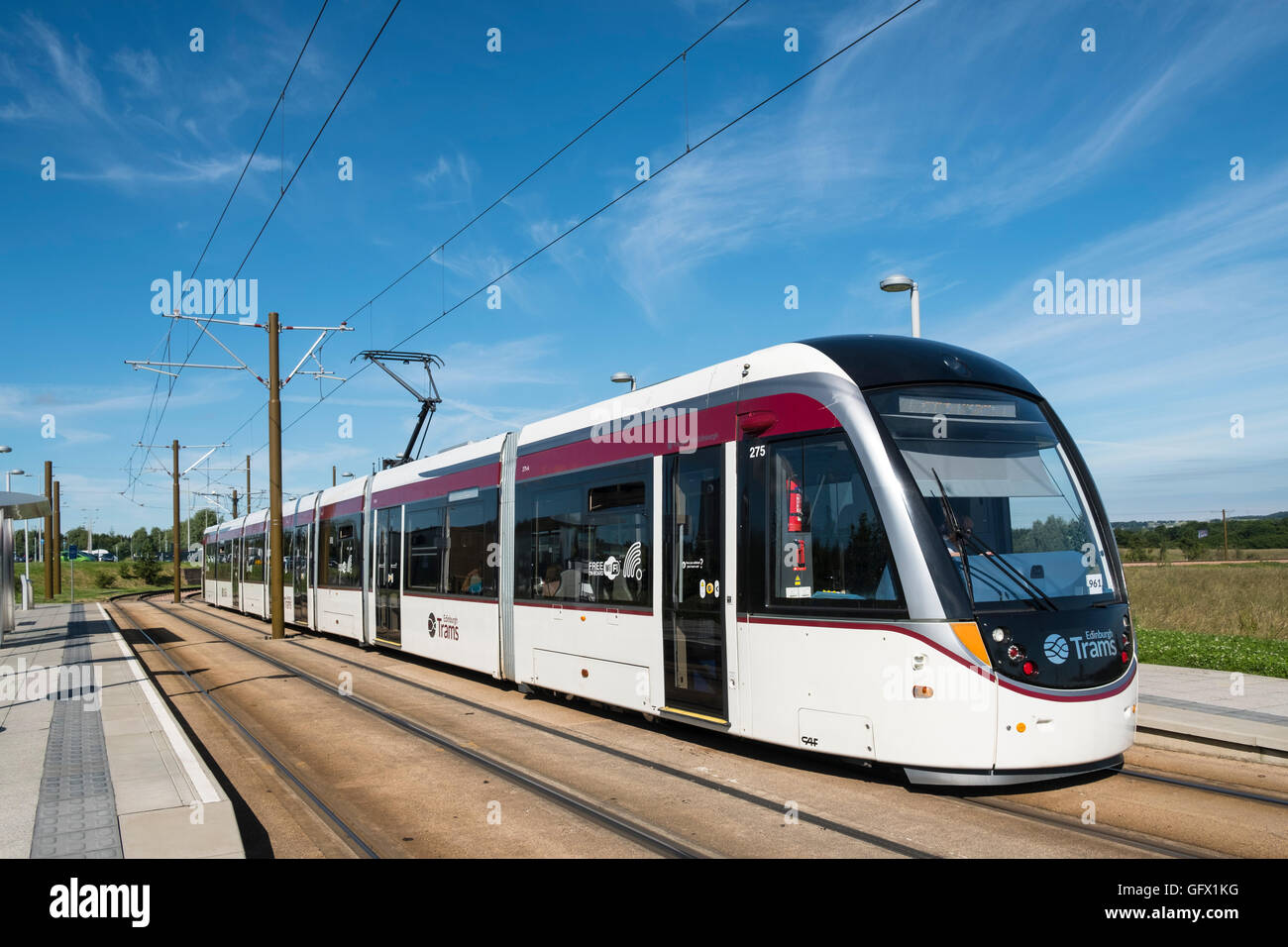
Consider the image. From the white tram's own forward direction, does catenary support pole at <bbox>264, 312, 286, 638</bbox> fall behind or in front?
behind

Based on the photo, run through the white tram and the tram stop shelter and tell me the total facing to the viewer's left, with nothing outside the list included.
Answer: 0

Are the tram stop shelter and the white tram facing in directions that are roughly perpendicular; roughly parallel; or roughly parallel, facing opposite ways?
roughly perpendicular

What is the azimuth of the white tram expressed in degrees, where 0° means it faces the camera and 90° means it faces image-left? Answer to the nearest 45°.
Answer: approximately 315°

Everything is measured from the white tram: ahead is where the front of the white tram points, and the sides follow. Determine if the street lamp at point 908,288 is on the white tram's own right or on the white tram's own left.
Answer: on the white tram's own left

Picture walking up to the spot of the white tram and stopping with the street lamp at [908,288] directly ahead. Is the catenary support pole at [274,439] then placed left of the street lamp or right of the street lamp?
left

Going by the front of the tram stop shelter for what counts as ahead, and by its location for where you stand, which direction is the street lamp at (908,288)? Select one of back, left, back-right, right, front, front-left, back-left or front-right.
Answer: front-right

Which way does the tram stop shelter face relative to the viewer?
to the viewer's right
